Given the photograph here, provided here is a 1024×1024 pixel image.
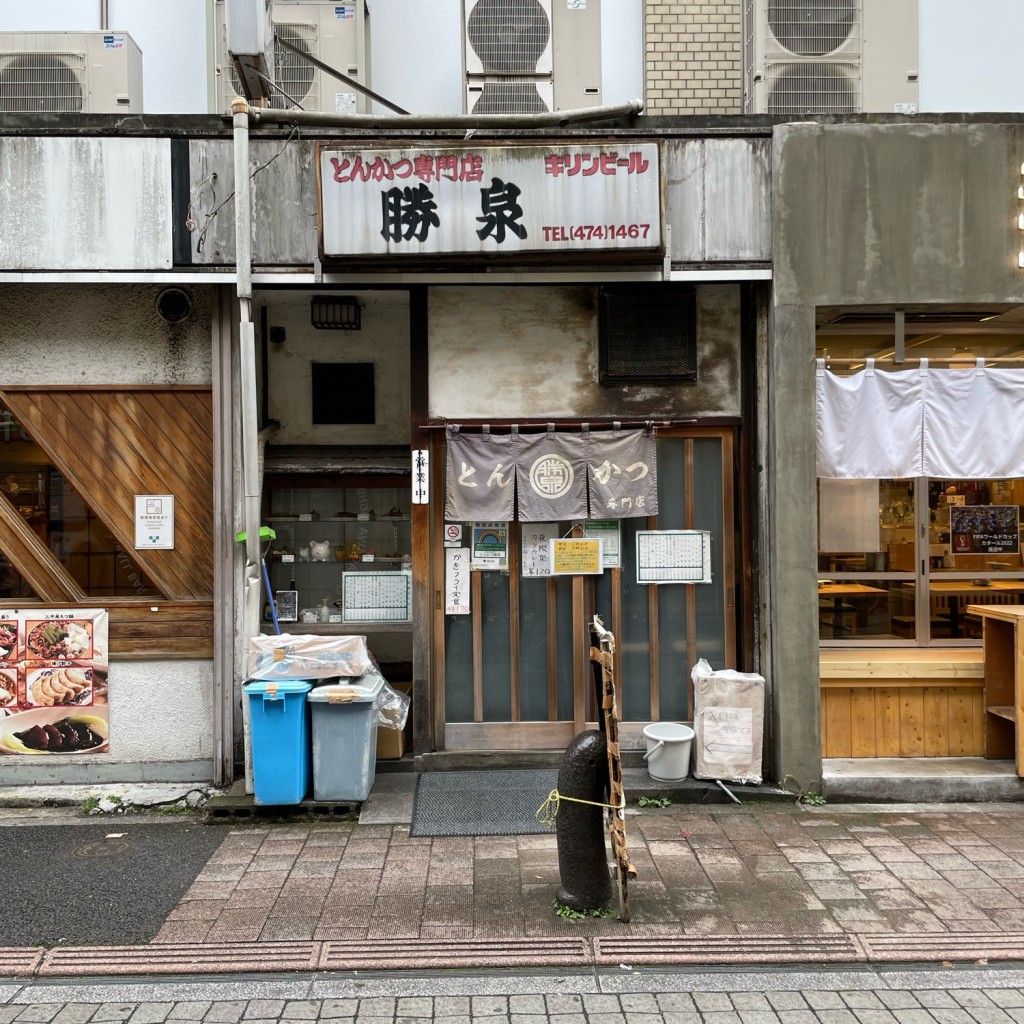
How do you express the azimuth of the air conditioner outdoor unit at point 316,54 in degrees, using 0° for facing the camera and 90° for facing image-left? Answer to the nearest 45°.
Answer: approximately 0°

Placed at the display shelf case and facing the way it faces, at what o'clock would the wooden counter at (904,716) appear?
The wooden counter is roughly at 10 o'clock from the display shelf case.

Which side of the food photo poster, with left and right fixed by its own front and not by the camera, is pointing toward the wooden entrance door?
left

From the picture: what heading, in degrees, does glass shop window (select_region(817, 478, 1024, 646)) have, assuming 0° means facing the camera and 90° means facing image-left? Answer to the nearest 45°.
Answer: approximately 0°

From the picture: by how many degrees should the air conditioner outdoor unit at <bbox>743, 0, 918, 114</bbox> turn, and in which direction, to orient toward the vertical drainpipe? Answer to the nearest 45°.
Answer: approximately 45° to its right

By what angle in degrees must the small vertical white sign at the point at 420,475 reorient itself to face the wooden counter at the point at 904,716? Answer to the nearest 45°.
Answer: approximately 90° to its left

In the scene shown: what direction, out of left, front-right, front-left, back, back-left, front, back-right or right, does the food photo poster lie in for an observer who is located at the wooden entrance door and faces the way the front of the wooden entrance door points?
right

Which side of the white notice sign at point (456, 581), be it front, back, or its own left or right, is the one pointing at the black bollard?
front
